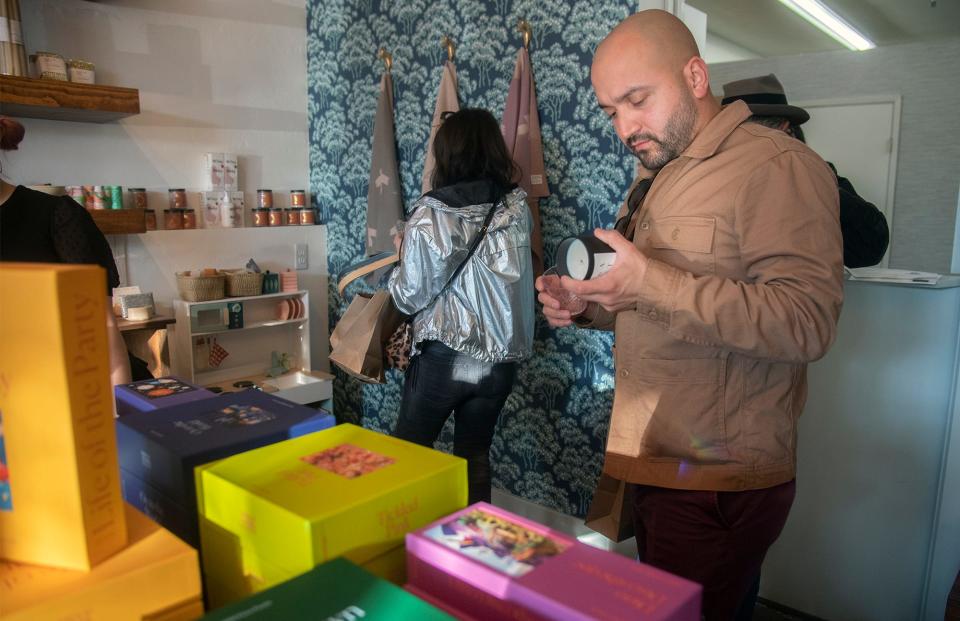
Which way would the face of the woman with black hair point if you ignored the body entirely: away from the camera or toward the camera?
away from the camera

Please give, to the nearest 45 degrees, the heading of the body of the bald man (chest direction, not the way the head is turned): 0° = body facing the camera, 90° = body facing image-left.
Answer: approximately 45°

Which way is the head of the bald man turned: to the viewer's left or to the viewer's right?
to the viewer's left

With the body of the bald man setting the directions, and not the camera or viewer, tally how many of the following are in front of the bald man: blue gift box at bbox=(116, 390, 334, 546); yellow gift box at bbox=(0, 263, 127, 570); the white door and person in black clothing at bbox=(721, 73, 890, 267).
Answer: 2

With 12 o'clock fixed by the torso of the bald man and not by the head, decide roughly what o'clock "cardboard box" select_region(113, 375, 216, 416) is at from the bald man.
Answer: The cardboard box is roughly at 1 o'clock from the bald man.

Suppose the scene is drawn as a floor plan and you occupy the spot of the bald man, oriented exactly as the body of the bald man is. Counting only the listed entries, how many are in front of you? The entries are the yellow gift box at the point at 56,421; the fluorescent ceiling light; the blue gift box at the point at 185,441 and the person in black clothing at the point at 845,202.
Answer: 2

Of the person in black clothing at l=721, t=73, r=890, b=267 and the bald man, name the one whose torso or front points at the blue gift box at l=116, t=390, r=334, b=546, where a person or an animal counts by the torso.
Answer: the bald man

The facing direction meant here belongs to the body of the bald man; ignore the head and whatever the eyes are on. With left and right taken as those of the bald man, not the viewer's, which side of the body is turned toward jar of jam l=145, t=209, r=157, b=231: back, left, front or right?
right

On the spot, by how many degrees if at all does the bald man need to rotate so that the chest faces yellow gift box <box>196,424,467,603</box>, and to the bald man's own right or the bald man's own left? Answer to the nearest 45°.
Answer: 0° — they already face it

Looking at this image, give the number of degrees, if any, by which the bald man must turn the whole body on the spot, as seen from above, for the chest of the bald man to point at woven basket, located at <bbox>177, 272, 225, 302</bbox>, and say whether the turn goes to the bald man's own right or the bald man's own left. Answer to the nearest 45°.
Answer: approximately 90° to the bald man's own right
